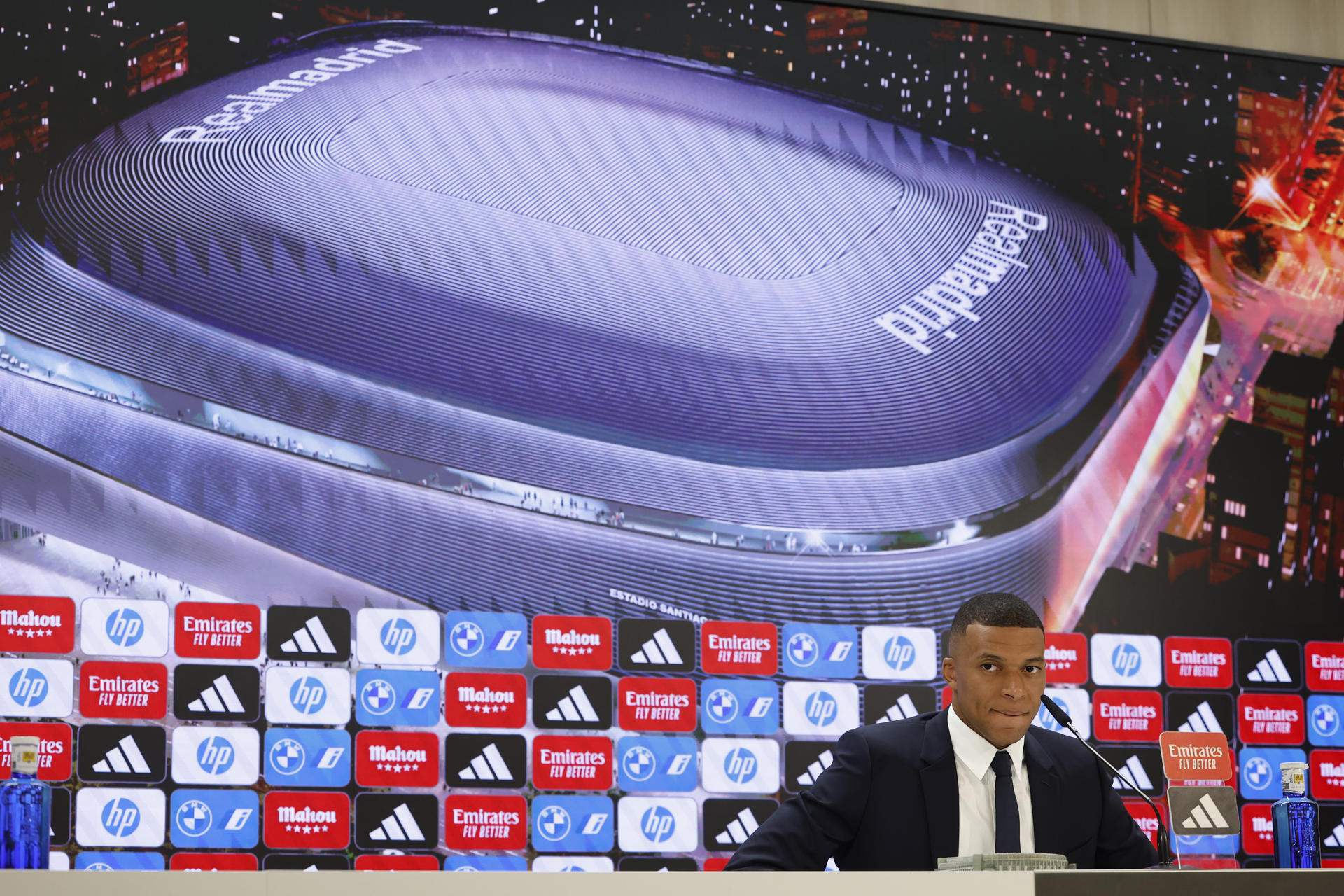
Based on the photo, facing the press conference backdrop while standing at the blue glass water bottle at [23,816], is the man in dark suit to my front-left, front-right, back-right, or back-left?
front-right

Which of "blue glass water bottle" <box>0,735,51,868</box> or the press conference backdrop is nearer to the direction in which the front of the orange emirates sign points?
the blue glass water bottle

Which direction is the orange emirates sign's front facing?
toward the camera

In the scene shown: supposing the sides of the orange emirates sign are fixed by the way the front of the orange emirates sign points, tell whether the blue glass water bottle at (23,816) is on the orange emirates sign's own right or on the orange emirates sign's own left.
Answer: on the orange emirates sign's own right
